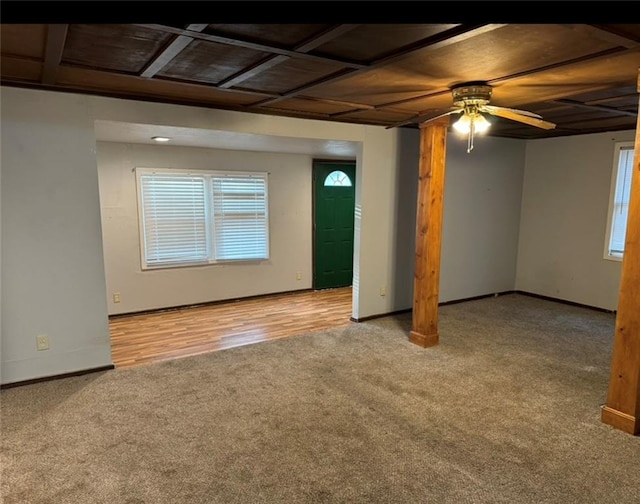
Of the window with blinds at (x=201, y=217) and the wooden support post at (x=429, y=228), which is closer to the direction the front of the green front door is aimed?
the wooden support post

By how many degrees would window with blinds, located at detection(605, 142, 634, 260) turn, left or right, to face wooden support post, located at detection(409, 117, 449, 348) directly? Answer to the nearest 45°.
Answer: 0° — it already faces it

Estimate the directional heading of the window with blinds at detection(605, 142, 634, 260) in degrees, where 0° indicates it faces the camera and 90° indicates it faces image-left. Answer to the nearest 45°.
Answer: approximately 45°

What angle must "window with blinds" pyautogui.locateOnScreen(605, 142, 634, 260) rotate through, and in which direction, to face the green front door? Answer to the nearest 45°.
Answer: approximately 45° to its right

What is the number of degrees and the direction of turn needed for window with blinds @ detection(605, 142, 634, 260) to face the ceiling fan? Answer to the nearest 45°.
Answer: approximately 45° to its left

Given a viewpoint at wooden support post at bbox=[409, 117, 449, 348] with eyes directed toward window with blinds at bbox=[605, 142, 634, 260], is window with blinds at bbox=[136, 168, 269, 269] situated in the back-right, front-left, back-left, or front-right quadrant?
back-left
